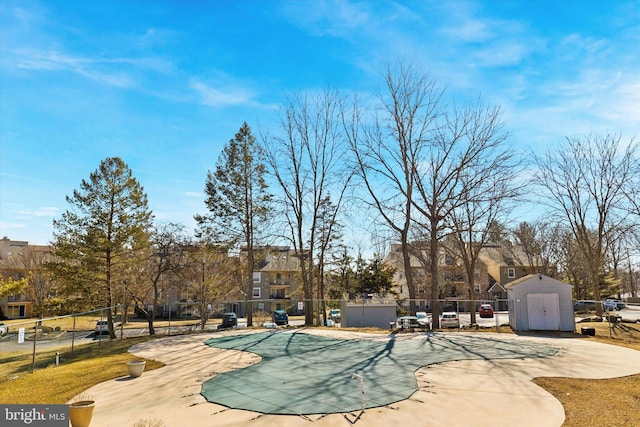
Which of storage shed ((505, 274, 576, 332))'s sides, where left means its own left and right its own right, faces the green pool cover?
front

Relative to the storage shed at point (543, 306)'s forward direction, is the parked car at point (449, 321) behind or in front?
behind

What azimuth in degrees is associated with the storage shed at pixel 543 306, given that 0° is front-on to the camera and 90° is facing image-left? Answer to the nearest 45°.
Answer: approximately 0°

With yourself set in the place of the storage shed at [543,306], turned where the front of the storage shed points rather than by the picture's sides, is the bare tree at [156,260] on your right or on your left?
on your right

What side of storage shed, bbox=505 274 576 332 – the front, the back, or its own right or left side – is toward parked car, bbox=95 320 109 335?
right
